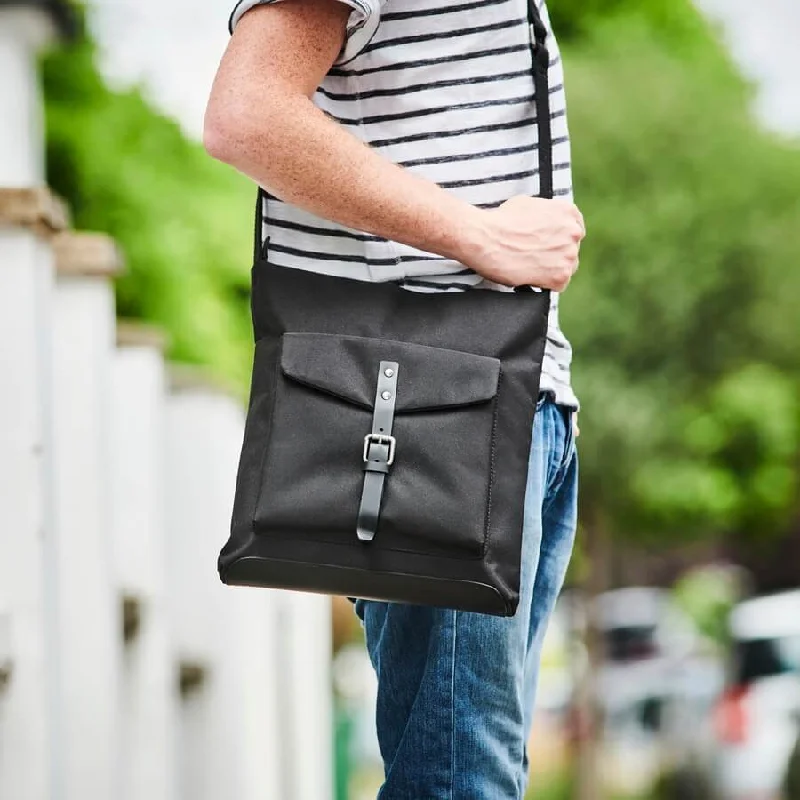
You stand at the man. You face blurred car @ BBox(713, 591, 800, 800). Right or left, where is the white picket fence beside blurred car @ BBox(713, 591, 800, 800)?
left

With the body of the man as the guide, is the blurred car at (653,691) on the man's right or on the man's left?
on the man's left

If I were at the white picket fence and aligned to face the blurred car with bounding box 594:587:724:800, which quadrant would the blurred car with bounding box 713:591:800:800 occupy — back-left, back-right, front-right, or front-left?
front-right

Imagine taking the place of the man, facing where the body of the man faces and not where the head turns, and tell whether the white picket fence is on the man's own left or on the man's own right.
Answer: on the man's own left

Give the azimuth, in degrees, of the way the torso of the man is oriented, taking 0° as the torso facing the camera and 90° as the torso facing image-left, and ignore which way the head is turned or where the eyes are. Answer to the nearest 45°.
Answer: approximately 270°
